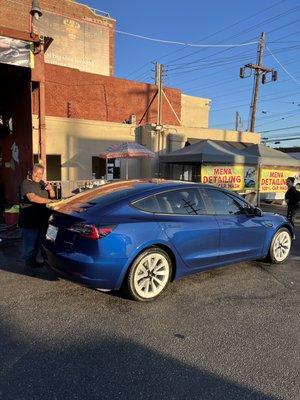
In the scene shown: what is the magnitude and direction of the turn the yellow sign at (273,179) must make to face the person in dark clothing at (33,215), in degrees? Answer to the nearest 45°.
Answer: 0° — it already faces them

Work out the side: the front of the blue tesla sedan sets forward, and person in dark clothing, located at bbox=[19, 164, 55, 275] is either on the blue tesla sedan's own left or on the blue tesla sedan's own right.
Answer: on the blue tesla sedan's own left

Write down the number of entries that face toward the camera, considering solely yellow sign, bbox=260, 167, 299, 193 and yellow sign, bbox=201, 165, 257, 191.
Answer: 2

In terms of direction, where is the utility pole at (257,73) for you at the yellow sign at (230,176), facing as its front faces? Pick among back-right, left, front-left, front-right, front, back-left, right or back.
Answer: back

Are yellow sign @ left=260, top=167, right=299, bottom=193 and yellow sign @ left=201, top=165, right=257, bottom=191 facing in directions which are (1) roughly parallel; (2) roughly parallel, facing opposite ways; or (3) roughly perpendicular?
roughly parallel

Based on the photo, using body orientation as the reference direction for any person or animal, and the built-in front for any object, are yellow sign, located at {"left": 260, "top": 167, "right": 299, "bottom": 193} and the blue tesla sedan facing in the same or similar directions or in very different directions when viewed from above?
very different directions

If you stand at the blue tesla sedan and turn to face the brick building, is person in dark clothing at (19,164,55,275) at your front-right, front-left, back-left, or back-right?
front-left

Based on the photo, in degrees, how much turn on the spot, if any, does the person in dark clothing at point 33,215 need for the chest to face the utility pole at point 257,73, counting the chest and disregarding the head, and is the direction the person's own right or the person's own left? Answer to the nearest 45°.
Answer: approximately 90° to the person's own left

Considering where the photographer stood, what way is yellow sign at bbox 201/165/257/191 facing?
facing the viewer

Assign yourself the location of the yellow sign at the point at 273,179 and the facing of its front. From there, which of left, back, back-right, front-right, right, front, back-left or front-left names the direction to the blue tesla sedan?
front

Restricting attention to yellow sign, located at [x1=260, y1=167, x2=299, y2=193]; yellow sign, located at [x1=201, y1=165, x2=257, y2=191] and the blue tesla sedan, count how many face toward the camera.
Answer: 2

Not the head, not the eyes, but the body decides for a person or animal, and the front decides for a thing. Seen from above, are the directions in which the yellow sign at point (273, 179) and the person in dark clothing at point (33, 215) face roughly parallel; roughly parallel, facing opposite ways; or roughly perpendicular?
roughly perpendicular

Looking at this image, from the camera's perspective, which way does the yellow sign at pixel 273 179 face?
toward the camera

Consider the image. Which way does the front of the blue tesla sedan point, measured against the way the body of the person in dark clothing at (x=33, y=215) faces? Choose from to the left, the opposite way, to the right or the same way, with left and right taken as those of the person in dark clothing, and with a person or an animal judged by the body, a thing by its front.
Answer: to the left

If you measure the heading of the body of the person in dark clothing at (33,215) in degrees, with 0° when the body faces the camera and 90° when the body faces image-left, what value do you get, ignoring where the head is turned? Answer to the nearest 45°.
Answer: approximately 315°

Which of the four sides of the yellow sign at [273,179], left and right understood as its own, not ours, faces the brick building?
right

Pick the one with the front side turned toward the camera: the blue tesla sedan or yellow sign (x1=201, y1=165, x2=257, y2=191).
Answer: the yellow sign

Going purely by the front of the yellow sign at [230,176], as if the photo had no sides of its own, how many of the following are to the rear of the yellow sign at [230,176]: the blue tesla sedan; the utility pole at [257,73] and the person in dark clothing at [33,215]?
1

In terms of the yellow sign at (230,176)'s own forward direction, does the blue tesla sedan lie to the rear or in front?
in front
